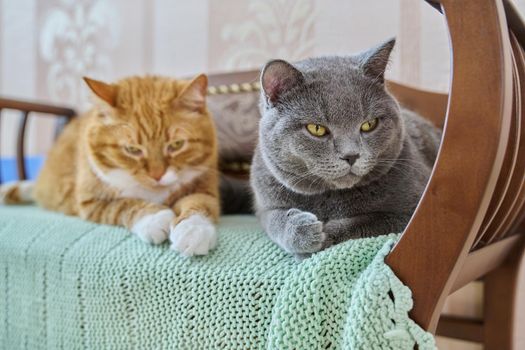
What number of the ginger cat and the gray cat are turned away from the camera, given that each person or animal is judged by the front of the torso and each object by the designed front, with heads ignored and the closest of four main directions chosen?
0

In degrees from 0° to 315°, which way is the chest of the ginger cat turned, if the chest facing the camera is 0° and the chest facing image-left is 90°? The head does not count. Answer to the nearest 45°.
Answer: approximately 315°

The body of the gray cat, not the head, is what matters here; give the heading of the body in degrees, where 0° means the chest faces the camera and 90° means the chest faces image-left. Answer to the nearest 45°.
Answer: approximately 45°
